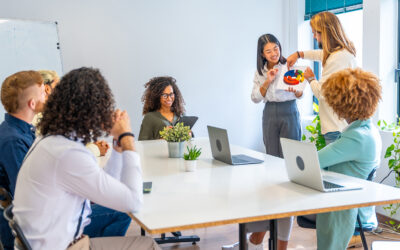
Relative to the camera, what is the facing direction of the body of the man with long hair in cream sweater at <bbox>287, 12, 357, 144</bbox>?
to the viewer's left

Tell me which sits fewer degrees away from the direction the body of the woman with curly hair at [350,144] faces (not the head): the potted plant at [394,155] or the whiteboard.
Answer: the whiteboard

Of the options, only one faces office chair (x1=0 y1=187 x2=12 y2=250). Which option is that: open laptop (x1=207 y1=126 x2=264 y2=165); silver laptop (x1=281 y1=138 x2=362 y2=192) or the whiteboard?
the whiteboard

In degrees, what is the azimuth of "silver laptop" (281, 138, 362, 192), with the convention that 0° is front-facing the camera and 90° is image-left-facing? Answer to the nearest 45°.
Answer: approximately 225°

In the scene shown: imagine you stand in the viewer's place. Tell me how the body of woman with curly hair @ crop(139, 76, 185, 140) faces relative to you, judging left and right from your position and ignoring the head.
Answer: facing the viewer and to the right of the viewer

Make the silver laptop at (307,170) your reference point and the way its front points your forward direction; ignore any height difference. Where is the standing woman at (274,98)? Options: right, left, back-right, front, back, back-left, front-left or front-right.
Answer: front-left

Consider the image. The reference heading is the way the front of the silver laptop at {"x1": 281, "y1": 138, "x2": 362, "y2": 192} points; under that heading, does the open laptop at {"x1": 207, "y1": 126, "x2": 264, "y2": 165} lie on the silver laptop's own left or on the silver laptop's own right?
on the silver laptop's own left

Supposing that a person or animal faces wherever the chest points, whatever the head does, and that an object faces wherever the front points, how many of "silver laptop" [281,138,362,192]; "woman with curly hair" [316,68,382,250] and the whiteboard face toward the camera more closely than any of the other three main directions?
1

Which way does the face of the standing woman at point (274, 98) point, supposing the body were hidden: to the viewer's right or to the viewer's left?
to the viewer's right

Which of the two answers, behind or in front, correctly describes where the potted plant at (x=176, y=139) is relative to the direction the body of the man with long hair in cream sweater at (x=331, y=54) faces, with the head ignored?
in front

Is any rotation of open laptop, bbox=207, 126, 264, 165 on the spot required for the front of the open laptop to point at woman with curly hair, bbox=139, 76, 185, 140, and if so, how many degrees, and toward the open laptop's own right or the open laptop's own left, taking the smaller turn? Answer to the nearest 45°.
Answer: approximately 90° to the open laptop's own left

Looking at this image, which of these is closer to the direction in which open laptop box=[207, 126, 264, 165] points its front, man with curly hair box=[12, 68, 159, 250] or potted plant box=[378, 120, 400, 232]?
the potted plant
